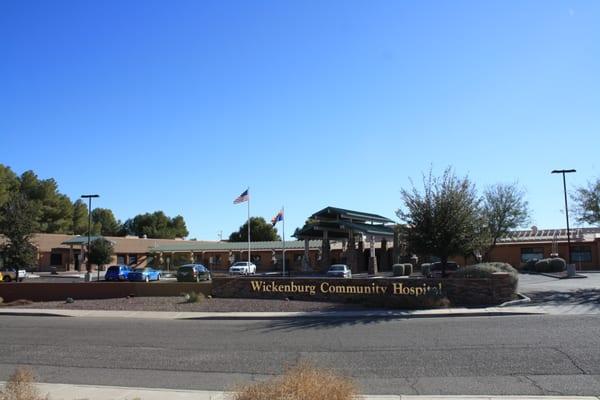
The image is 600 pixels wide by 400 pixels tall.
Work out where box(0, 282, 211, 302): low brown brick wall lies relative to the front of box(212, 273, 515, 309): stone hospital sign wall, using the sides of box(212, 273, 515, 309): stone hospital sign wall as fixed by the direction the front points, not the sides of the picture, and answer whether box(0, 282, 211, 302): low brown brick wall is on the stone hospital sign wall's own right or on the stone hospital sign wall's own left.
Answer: on the stone hospital sign wall's own right

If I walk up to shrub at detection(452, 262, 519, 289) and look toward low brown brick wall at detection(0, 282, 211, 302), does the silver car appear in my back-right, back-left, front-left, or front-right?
front-right

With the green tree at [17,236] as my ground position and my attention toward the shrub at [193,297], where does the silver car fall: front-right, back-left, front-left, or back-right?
front-left

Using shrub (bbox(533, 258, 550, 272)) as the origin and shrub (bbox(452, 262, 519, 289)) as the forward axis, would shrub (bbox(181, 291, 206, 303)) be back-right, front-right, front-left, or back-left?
front-right

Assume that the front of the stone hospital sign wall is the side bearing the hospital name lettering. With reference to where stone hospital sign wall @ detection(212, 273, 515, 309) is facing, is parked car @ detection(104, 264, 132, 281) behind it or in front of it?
behind

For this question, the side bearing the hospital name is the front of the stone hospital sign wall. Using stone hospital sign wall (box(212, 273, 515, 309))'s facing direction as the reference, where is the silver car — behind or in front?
behind

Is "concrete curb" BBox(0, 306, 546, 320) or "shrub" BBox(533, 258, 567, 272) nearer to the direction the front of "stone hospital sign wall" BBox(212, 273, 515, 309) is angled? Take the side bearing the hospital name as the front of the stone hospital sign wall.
the concrete curb

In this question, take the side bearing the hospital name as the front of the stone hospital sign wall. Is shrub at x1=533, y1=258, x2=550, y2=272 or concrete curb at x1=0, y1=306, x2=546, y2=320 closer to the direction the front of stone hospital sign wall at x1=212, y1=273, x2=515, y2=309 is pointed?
the concrete curb

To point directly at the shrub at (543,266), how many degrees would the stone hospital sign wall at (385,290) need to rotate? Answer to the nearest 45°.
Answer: approximately 135° to its left

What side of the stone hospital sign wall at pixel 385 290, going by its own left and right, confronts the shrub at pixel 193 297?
right

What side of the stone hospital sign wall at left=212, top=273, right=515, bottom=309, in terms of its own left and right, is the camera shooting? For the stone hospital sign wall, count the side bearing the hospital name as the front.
front
